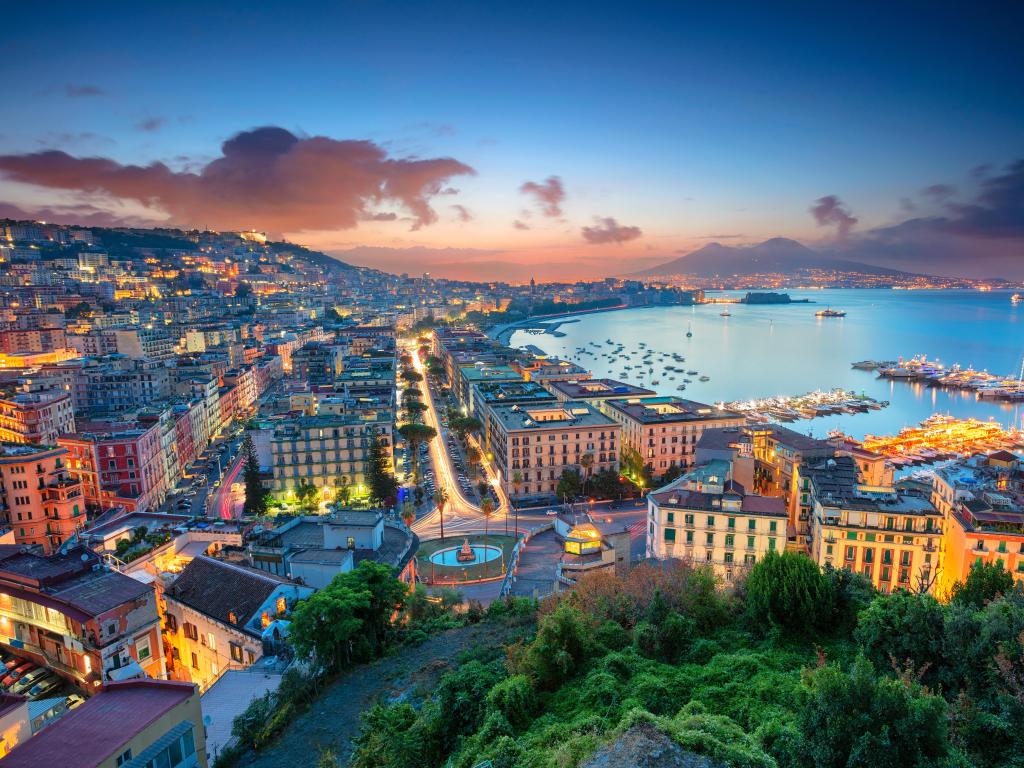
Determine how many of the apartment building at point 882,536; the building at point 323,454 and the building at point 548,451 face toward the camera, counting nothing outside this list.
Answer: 3

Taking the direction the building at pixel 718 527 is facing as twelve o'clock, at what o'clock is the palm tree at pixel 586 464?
The palm tree is roughly at 5 o'clock from the building.

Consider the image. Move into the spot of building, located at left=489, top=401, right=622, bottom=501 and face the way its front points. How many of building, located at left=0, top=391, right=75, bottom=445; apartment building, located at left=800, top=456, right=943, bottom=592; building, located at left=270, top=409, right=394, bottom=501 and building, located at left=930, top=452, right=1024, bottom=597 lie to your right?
2

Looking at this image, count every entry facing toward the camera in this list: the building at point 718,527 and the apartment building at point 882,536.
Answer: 2

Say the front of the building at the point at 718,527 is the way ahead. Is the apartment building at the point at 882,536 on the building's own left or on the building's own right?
on the building's own left

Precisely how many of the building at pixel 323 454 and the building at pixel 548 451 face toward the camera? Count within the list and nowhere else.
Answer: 2

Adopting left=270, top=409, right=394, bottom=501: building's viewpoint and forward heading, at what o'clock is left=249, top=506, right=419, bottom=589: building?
left=249, top=506, right=419, bottom=589: building is roughly at 12 o'clock from left=270, top=409, right=394, bottom=501: building.

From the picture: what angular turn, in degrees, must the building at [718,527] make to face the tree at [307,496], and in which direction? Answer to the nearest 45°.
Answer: approximately 90° to its right

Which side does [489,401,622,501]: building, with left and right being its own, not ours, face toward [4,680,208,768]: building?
front

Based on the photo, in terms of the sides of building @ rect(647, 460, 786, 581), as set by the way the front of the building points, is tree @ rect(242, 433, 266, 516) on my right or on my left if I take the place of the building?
on my right
